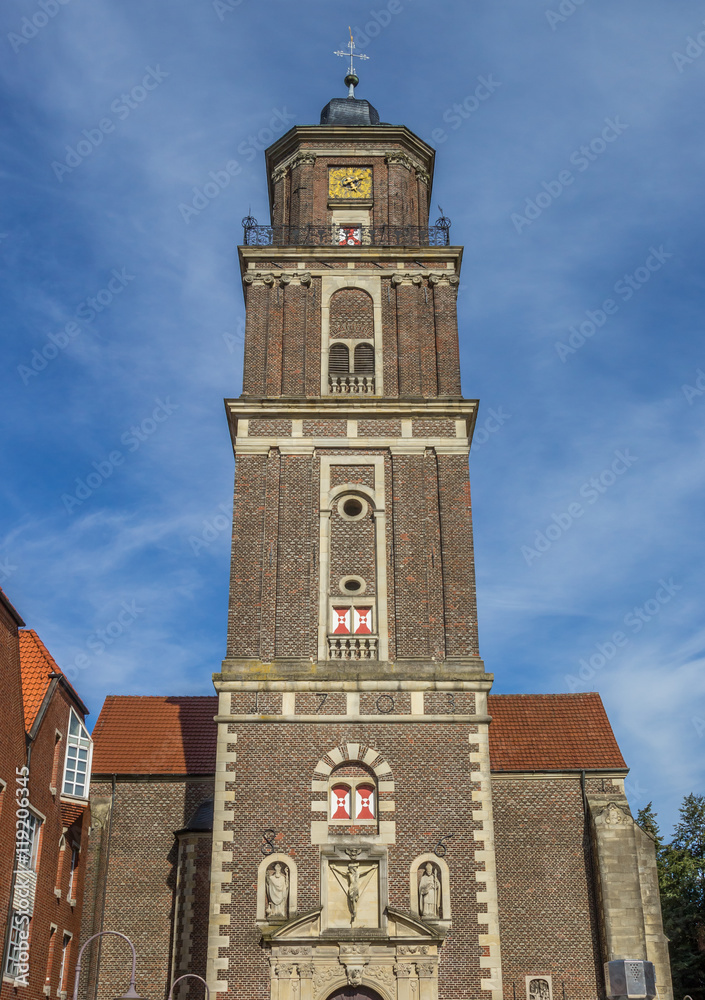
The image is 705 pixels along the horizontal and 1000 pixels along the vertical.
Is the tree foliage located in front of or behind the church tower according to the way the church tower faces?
behind

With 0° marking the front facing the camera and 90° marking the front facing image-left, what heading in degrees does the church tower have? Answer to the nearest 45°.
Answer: approximately 0°

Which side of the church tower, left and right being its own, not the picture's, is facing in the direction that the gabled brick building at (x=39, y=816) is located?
right

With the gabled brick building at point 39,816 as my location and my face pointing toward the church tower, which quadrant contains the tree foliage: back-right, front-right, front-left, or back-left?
front-right

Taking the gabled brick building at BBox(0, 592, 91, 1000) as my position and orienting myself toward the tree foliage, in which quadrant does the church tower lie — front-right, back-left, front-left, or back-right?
front-left
